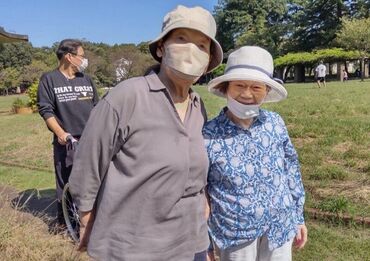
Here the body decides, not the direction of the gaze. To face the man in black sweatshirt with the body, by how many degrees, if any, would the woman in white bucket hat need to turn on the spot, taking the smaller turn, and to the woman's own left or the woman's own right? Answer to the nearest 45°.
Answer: approximately 135° to the woman's own right

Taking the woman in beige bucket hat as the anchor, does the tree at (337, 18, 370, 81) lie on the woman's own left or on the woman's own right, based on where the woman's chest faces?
on the woman's own left

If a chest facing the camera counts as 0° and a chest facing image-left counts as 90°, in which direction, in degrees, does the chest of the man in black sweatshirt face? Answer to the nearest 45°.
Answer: approximately 315°

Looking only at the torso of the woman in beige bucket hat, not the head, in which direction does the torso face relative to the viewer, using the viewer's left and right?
facing the viewer and to the right of the viewer

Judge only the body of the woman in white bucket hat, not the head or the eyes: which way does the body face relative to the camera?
toward the camera

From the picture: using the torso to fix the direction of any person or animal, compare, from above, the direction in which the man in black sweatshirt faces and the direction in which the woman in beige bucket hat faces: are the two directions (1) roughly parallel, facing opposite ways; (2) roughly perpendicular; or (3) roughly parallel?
roughly parallel

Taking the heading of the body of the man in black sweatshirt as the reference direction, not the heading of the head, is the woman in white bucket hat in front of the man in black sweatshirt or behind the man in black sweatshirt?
in front

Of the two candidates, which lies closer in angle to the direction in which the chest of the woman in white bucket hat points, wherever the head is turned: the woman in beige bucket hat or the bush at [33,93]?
the woman in beige bucket hat

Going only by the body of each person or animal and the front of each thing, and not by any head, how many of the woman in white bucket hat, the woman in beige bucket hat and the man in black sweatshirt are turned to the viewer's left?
0

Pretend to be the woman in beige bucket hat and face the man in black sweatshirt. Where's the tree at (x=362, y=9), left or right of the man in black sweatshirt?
right

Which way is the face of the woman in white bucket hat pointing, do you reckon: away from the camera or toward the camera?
toward the camera

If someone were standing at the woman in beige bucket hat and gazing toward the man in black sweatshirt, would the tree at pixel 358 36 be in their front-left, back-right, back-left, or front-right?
front-right
